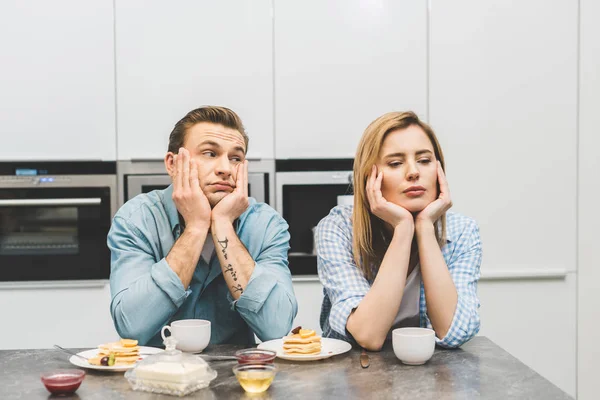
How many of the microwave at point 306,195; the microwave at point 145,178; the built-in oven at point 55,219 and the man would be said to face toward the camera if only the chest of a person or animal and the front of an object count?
4

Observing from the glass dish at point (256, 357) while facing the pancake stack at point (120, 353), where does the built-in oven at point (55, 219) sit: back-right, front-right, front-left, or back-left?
front-right

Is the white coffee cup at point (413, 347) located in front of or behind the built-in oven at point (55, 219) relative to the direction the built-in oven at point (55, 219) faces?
in front

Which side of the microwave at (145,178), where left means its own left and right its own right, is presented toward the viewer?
front

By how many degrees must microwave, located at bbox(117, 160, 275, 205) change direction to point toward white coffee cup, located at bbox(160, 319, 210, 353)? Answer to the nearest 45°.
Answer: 0° — it already faces it

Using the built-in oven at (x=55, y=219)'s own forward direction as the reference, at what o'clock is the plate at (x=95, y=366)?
The plate is roughly at 12 o'clock from the built-in oven.

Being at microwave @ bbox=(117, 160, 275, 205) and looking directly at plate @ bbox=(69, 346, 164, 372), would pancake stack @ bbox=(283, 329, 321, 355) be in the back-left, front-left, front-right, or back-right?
front-left

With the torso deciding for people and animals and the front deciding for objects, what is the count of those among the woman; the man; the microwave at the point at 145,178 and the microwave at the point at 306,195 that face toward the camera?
4

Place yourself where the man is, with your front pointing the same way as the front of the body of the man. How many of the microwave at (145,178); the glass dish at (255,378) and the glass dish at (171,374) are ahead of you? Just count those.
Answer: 2

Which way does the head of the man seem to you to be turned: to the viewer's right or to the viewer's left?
to the viewer's right

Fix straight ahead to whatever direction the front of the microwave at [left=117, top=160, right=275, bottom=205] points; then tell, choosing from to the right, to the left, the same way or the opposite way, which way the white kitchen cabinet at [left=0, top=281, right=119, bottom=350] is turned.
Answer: the same way

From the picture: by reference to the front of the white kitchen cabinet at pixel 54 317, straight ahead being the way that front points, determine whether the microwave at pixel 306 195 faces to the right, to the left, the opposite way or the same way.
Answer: the same way

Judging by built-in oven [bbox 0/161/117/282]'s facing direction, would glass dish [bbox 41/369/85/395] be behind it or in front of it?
in front

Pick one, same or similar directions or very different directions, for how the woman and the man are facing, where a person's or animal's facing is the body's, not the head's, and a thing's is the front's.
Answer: same or similar directions

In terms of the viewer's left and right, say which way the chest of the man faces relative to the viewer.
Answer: facing the viewer
